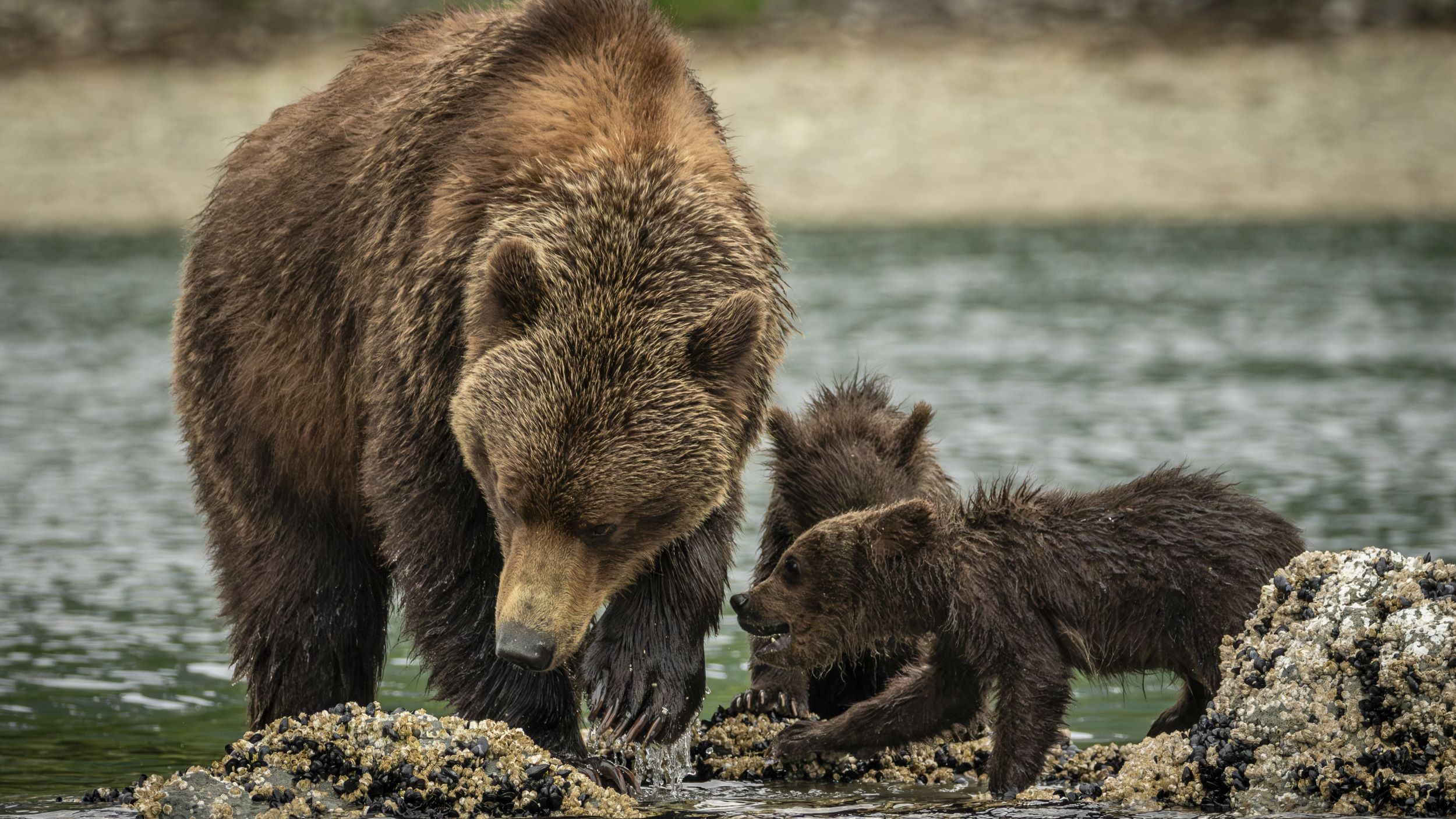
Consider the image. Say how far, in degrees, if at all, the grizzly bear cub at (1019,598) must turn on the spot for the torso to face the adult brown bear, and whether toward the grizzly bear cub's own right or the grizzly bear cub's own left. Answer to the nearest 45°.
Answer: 0° — it already faces it

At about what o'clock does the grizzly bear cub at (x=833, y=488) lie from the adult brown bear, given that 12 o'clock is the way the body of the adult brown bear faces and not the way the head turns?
The grizzly bear cub is roughly at 9 o'clock from the adult brown bear.

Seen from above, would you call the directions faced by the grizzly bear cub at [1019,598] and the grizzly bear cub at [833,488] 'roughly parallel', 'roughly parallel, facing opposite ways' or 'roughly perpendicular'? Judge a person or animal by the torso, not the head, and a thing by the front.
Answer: roughly perpendicular

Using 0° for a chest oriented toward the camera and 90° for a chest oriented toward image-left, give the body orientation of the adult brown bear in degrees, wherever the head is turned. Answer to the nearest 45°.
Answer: approximately 315°

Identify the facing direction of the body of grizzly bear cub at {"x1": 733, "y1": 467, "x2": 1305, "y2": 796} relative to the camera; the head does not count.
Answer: to the viewer's left

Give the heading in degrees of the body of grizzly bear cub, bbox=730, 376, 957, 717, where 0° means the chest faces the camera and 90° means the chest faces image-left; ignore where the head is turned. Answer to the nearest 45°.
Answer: approximately 0°

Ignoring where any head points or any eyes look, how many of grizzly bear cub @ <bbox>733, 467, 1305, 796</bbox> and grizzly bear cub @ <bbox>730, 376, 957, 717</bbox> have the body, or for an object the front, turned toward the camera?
1
